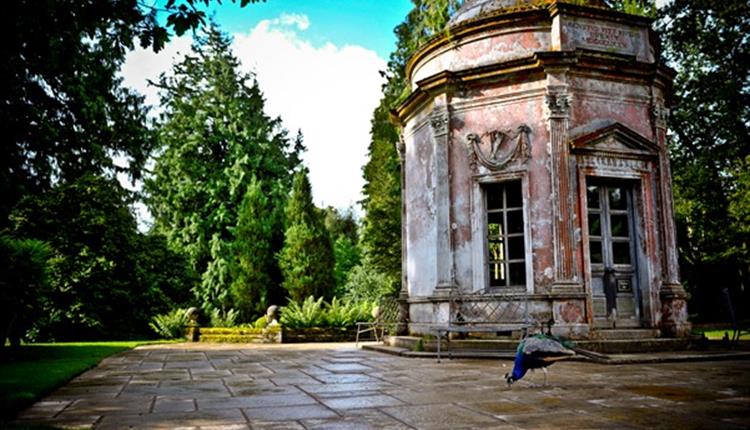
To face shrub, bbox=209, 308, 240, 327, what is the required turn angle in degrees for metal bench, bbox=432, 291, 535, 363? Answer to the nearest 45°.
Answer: approximately 135° to its right

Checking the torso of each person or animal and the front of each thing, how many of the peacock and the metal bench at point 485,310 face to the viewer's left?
1

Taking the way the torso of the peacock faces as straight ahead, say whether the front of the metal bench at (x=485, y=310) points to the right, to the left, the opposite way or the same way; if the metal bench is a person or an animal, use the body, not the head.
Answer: to the left

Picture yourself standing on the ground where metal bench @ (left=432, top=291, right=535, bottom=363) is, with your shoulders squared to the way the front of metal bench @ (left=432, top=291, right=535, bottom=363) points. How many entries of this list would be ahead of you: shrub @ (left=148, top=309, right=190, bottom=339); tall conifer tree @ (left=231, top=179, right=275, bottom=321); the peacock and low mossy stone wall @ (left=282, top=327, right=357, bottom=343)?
1

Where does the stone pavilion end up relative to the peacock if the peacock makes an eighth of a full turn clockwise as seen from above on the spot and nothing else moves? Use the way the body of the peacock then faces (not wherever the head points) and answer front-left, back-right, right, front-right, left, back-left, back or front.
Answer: front-right

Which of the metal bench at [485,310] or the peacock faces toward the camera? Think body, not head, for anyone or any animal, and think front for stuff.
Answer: the metal bench

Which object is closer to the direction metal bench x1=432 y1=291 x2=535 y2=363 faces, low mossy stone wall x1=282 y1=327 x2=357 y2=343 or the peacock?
the peacock

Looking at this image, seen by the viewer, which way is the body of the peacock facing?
to the viewer's left

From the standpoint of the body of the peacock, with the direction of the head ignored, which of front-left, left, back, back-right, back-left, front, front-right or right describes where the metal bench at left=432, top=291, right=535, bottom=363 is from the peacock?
right

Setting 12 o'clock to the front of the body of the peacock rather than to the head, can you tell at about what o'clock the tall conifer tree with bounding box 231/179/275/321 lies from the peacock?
The tall conifer tree is roughly at 2 o'clock from the peacock.

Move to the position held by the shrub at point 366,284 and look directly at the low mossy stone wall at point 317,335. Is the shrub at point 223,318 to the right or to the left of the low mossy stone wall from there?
right

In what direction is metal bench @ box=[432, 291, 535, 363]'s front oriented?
toward the camera

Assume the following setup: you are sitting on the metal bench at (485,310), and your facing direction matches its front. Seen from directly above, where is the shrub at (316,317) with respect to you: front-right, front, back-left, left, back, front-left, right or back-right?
back-right
